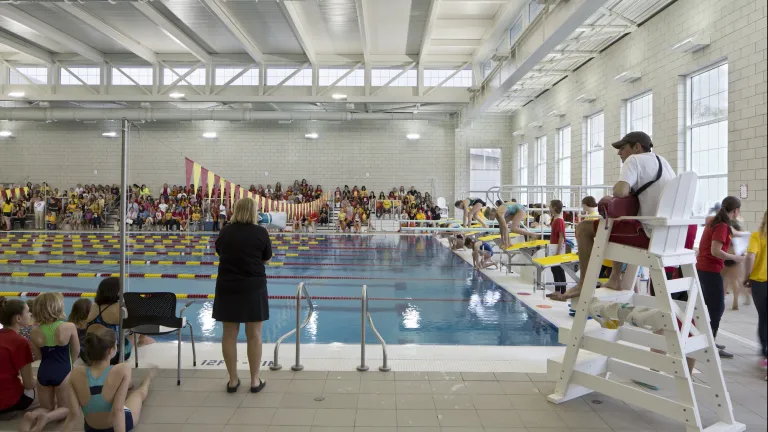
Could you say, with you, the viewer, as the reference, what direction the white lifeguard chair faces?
facing away from the viewer and to the left of the viewer

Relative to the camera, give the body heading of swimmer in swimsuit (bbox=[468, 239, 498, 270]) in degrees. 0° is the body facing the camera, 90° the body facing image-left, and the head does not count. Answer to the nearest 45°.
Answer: approximately 90°

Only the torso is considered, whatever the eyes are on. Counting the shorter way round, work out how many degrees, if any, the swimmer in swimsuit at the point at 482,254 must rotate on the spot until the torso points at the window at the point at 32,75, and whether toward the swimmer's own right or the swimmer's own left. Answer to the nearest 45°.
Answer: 0° — they already face it

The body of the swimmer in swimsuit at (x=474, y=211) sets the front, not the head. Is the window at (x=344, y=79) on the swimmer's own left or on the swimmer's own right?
on the swimmer's own right

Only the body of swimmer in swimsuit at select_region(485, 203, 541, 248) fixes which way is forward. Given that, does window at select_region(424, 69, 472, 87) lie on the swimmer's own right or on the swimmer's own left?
on the swimmer's own right

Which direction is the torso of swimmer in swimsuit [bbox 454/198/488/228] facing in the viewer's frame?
to the viewer's left

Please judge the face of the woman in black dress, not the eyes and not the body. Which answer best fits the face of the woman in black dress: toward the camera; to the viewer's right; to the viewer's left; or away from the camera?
away from the camera

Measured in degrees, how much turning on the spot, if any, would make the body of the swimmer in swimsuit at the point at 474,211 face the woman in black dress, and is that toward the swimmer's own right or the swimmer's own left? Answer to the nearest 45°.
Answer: approximately 90° to the swimmer's own left

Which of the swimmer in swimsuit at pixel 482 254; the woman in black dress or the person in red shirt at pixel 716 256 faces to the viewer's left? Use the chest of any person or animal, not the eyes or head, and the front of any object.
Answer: the swimmer in swimsuit

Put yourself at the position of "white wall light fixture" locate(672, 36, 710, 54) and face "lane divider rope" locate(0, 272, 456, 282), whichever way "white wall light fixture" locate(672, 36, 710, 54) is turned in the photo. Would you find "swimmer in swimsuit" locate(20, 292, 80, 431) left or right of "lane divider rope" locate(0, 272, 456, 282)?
left

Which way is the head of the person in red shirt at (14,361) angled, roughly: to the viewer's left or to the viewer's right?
to the viewer's right

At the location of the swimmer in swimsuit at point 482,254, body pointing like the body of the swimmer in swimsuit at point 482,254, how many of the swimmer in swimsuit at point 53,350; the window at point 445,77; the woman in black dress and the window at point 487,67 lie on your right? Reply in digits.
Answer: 2

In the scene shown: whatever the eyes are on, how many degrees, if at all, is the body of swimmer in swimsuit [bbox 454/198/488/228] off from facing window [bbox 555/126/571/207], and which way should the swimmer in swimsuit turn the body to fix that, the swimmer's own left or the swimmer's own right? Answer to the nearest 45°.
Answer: approximately 135° to the swimmer's own right

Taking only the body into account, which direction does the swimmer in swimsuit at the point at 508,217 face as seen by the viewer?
to the viewer's left

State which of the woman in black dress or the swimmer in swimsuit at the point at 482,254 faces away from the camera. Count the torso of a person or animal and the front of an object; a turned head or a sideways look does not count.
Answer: the woman in black dress
